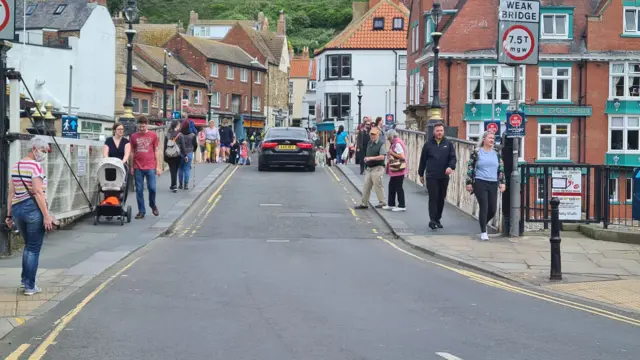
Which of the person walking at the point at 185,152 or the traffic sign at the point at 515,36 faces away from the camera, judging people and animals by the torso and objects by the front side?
the person walking

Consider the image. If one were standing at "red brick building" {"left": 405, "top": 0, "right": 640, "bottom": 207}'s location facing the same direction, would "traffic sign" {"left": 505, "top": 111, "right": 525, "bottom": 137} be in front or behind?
in front

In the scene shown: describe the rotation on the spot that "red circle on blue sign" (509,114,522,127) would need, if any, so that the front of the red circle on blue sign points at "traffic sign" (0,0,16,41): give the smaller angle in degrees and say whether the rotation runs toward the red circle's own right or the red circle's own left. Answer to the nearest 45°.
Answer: approximately 45° to the red circle's own right

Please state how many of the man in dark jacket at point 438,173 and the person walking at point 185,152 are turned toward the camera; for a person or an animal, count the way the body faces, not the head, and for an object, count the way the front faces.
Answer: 1

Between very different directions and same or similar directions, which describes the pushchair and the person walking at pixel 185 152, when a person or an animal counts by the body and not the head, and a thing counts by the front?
very different directions

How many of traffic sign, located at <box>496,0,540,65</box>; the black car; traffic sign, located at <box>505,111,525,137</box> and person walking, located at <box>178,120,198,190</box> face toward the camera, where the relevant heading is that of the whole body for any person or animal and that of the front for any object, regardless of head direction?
2

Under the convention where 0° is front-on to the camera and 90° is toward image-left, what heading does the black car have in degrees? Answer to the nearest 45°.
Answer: approximately 180°

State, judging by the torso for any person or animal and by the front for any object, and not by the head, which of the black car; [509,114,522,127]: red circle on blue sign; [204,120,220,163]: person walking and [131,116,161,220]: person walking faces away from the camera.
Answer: the black car

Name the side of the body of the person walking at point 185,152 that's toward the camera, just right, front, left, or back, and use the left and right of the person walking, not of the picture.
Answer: back

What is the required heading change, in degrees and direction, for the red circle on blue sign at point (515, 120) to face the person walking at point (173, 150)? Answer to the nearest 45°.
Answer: approximately 135° to its right

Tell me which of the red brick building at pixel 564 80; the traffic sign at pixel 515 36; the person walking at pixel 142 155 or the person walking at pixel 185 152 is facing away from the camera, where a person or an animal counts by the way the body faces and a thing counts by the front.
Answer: the person walking at pixel 185 152
